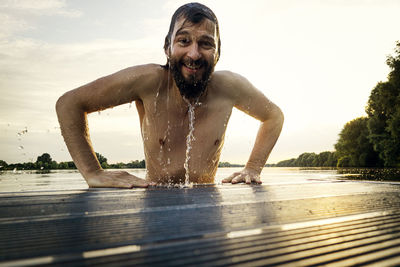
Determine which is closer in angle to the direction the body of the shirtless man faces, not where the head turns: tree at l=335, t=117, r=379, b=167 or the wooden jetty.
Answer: the wooden jetty

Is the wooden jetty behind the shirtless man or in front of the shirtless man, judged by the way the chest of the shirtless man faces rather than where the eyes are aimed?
in front

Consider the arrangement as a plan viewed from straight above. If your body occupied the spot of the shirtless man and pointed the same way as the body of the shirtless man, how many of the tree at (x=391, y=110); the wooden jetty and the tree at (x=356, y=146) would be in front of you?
1

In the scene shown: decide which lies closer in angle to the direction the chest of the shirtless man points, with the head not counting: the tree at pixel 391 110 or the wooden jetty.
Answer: the wooden jetty

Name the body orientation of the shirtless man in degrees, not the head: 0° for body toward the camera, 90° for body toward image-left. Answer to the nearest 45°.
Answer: approximately 0°

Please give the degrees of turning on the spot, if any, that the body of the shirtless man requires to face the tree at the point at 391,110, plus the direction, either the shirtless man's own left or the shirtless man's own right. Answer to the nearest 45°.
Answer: approximately 135° to the shirtless man's own left

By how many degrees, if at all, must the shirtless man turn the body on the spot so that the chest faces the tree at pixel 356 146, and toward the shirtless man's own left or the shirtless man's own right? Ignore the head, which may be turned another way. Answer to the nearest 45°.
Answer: approximately 135° to the shirtless man's own left
